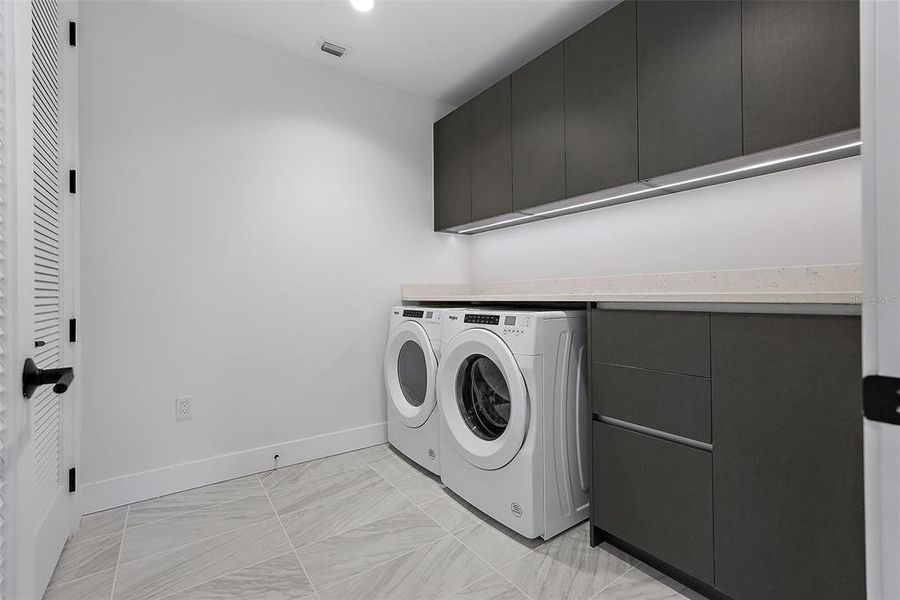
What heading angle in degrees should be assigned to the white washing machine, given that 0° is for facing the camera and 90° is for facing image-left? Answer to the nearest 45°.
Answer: approximately 45°

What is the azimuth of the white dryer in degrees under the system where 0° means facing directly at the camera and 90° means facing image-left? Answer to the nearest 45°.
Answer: approximately 45°

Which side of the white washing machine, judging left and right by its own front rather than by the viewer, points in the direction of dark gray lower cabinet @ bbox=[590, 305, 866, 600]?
left

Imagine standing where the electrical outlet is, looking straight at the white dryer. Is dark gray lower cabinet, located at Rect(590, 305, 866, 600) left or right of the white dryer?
right

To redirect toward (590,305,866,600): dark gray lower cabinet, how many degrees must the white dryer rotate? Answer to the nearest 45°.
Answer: approximately 90° to its left

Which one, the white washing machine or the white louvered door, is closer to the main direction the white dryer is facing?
the white louvered door
